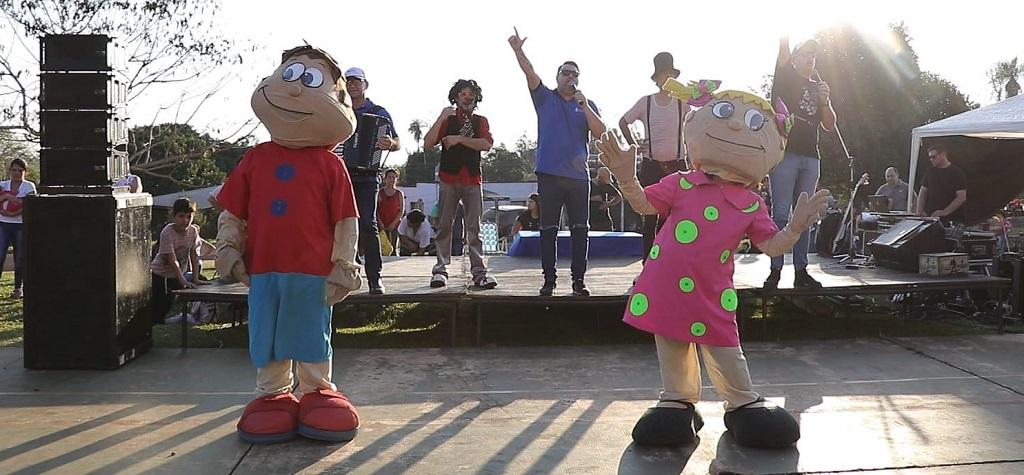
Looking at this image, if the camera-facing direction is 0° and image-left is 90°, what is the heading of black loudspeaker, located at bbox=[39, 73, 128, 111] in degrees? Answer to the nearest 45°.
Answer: approximately 0°

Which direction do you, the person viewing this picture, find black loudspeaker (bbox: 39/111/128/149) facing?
facing the viewer

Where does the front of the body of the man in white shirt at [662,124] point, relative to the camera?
toward the camera

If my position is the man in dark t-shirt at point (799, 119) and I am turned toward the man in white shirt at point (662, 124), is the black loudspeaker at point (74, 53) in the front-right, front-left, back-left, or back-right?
front-left

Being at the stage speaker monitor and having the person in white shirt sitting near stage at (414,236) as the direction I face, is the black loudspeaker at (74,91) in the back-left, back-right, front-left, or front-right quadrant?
front-left

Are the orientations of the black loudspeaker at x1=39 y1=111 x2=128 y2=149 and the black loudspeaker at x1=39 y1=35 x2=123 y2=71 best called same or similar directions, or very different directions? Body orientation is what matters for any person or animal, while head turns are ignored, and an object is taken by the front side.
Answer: same or similar directions

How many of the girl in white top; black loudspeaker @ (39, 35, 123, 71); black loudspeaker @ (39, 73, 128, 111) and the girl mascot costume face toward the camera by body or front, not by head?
4

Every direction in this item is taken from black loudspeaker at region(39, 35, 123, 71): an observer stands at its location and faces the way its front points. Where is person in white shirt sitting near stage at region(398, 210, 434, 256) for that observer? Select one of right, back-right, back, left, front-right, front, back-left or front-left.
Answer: back-left

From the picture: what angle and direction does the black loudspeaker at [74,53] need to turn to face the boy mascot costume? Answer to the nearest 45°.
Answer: approximately 45° to its left

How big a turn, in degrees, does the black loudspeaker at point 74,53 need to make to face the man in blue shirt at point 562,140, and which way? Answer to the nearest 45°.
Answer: approximately 90° to its left

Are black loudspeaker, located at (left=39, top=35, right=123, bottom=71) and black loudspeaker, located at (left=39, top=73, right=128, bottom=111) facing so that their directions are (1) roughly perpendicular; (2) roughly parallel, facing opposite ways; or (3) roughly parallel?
roughly parallel

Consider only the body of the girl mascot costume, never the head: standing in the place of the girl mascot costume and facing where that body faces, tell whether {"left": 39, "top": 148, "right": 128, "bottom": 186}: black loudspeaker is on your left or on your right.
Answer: on your right

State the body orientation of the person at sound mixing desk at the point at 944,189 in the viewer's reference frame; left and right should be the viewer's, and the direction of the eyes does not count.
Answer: facing the viewer and to the left of the viewer
